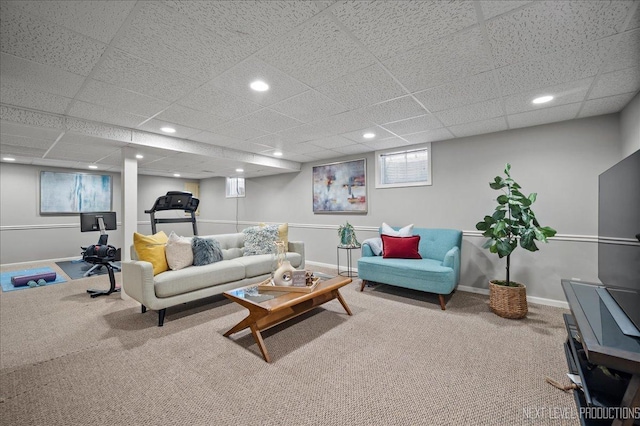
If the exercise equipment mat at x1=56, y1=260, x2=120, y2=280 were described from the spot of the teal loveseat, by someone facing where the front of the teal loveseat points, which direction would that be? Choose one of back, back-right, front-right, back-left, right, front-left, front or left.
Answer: front-right

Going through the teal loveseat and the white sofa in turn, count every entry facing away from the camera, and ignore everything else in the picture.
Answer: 0

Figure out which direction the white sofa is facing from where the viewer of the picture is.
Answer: facing the viewer and to the right of the viewer

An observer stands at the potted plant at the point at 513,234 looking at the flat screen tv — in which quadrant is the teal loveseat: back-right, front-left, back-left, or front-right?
back-right

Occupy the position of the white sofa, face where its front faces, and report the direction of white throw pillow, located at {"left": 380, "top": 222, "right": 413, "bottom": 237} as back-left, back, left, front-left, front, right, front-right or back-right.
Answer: front-left

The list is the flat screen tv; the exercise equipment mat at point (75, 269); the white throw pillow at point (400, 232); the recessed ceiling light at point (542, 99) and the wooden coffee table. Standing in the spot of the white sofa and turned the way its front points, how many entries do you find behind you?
1

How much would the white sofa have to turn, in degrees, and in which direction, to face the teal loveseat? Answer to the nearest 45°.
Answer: approximately 45° to its left

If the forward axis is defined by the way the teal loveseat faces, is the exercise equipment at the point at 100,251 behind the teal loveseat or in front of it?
in front

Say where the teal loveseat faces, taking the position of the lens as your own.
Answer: facing the viewer and to the left of the viewer

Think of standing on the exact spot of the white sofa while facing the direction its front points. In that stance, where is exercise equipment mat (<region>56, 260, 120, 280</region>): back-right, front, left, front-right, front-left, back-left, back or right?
back

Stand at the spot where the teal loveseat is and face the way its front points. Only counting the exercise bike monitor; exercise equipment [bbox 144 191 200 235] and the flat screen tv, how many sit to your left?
1
